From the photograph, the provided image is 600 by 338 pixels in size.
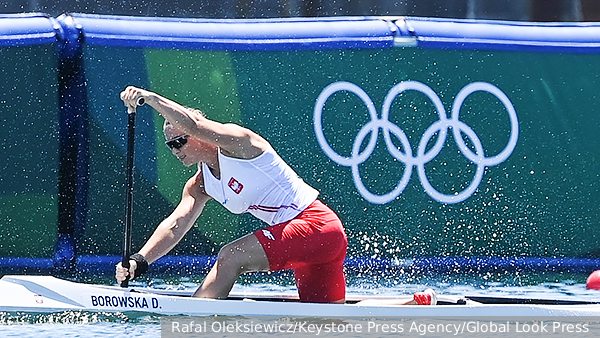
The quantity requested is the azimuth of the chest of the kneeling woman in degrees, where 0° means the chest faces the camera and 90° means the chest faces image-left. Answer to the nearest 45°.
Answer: approximately 90°

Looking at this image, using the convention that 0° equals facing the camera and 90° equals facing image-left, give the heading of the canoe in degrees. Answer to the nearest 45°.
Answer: approximately 90°
